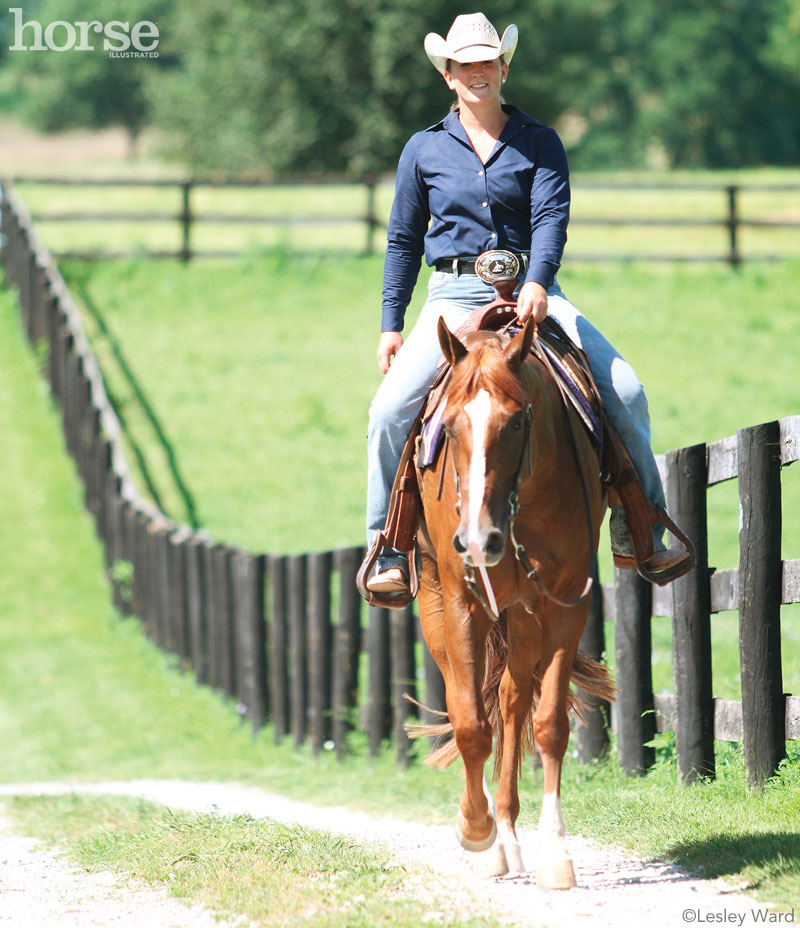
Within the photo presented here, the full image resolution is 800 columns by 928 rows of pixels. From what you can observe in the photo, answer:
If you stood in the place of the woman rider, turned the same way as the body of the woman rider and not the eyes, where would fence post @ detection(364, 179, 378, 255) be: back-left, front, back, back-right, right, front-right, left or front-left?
back

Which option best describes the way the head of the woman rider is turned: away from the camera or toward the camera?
toward the camera

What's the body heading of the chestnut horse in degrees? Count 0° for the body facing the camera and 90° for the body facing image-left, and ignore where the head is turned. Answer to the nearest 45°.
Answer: approximately 0°

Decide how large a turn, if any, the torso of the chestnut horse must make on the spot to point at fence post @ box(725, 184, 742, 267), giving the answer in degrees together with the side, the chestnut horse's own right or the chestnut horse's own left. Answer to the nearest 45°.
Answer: approximately 180°

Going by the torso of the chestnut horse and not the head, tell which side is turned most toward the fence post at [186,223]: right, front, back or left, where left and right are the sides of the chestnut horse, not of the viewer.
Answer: back

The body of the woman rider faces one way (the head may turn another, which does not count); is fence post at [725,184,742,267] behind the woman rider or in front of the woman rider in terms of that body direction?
behind

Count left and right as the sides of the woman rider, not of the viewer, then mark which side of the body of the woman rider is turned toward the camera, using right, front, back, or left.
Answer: front

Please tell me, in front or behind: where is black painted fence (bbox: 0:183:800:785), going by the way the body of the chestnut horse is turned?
behind
